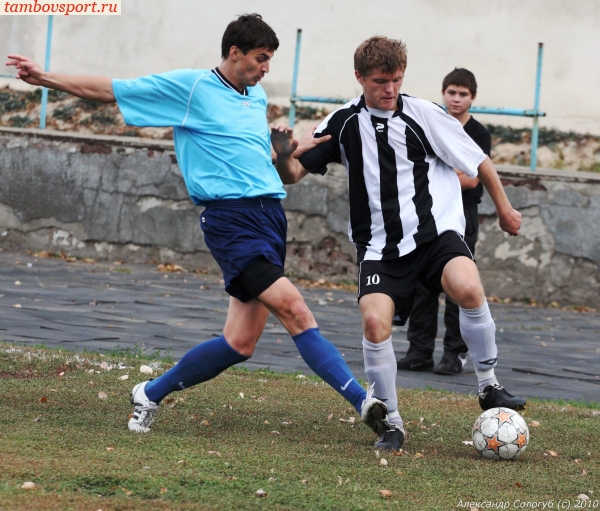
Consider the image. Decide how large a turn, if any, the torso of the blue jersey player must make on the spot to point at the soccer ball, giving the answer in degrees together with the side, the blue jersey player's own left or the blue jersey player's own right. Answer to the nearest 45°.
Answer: approximately 45° to the blue jersey player's own left

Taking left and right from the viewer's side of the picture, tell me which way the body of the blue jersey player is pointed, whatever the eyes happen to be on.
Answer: facing the viewer and to the right of the viewer
